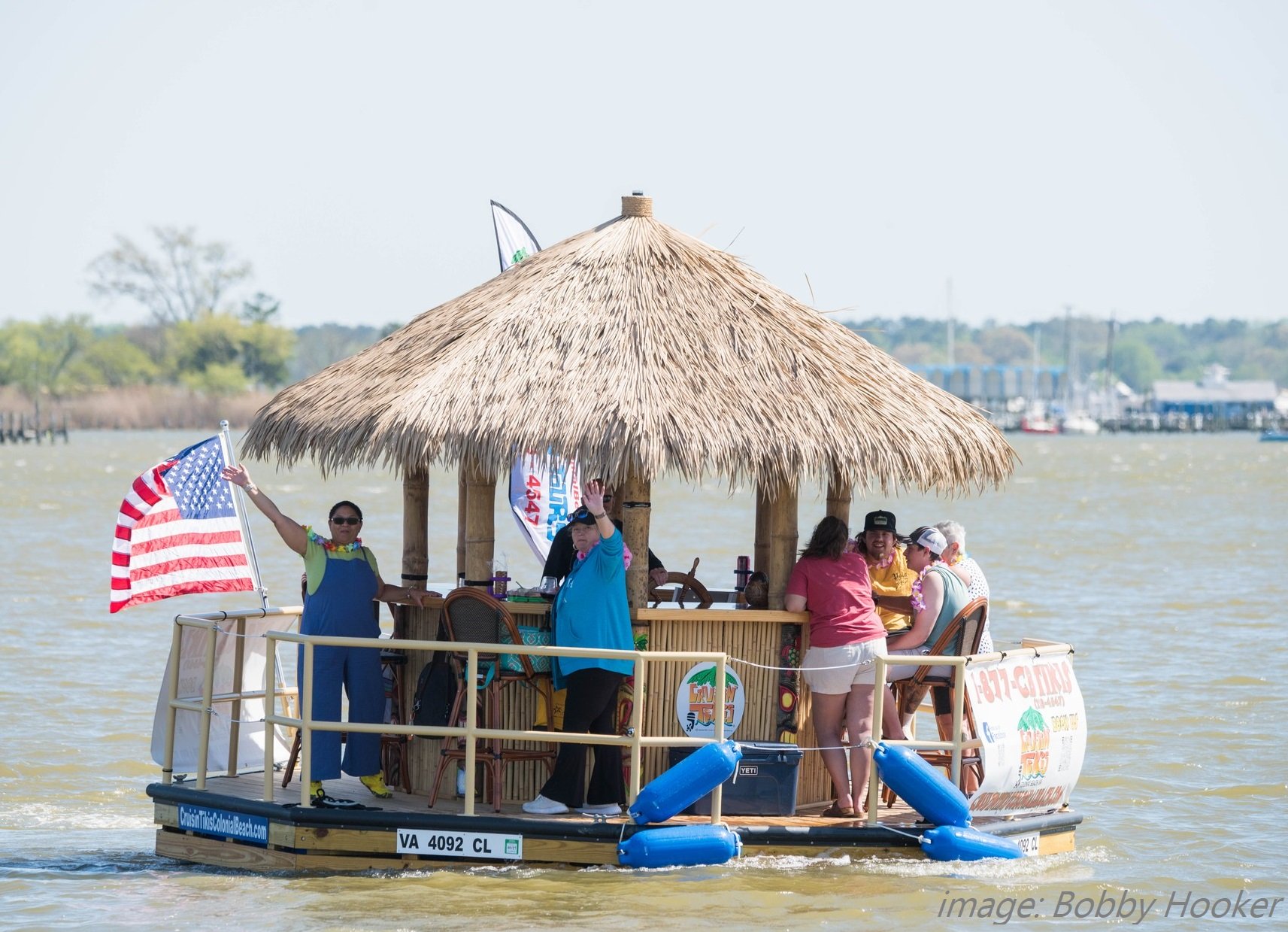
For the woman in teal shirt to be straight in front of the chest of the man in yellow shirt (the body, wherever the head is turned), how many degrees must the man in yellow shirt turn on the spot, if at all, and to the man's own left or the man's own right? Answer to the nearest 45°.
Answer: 0° — they already face them

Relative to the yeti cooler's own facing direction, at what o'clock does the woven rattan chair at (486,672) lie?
The woven rattan chair is roughly at 3 o'clock from the yeti cooler.

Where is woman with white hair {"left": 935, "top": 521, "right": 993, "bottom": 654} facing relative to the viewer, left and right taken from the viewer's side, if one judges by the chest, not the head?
facing to the left of the viewer

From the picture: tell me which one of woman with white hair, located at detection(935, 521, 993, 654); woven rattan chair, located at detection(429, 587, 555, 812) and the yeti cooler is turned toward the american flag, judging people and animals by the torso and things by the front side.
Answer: the woman with white hair

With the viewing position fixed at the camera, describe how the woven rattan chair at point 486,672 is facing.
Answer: facing away from the viewer and to the right of the viewer

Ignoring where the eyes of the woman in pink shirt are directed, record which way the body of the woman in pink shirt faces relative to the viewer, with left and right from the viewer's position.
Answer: facing away from the viewer

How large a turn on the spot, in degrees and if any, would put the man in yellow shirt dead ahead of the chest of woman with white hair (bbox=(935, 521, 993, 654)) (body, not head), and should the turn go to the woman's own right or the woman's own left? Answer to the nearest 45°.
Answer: approximately 45° to the woman's own left

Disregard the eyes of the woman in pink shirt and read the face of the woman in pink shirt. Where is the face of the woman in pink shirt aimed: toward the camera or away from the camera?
away from the camera

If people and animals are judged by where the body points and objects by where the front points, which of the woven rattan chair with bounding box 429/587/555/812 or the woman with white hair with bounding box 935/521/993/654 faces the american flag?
the woman with white hair
